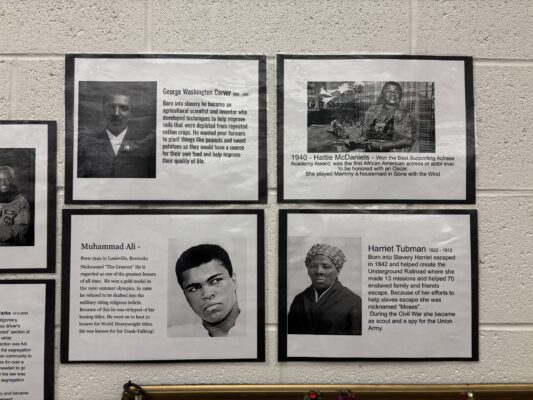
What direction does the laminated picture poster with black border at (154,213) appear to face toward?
toward the camera

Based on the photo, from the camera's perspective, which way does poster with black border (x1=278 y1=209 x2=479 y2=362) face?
toward the camera
